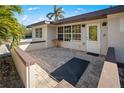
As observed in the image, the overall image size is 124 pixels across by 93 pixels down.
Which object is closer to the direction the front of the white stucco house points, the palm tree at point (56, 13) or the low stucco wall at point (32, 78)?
the low stucco wall

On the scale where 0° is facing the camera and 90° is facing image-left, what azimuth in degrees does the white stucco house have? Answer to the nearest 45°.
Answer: approximately 45°

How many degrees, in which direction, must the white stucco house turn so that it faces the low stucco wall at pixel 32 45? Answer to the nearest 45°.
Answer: approximately 90° to its right

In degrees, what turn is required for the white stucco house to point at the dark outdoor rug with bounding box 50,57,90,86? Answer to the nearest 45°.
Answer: approximately 45° to its left

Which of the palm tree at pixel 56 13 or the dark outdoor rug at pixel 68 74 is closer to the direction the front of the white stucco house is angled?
the dark outdoor rug
